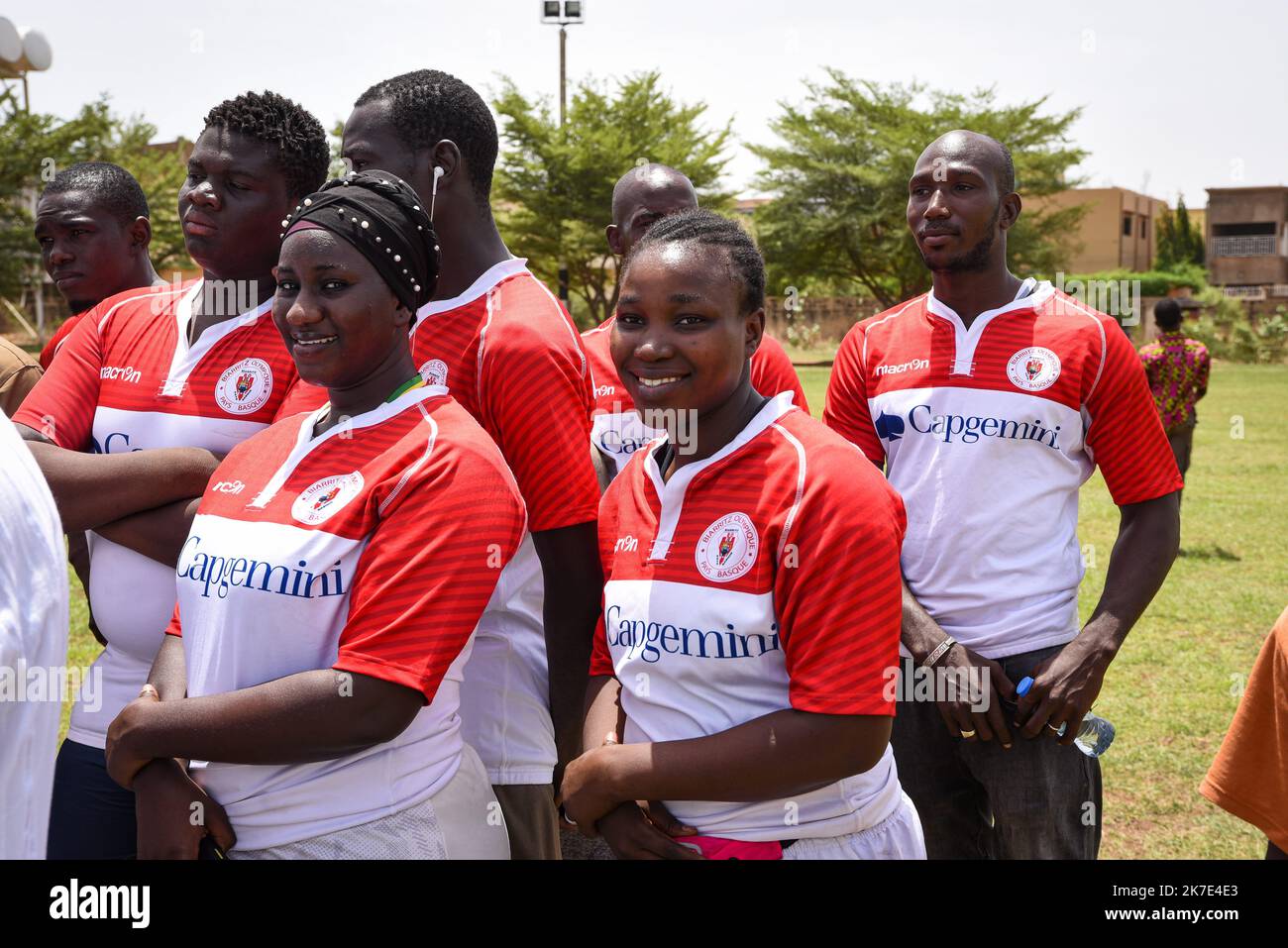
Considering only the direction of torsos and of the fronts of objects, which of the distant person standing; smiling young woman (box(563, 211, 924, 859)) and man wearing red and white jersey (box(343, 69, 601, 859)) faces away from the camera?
the distant person standing

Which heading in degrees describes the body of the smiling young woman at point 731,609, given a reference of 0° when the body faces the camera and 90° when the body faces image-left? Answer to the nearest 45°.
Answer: approximately 45°

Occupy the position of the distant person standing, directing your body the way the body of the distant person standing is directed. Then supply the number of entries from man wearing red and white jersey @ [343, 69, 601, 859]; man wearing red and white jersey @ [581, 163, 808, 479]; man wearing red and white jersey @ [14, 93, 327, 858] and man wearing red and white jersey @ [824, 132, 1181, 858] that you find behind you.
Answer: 4

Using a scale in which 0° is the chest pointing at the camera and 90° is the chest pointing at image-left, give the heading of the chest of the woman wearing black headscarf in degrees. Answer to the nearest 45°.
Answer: approximately 45°

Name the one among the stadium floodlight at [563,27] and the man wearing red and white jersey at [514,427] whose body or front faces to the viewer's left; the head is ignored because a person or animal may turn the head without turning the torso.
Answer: the man wearing red and white jersey

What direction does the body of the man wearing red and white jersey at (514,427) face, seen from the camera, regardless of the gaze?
to the viewer's left

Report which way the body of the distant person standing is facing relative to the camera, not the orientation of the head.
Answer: away from the camera

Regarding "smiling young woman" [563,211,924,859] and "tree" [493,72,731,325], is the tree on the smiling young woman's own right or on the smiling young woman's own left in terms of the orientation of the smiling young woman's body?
on the smiling young woman's own right

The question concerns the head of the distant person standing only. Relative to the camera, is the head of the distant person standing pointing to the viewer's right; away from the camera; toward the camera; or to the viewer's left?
away from the camera

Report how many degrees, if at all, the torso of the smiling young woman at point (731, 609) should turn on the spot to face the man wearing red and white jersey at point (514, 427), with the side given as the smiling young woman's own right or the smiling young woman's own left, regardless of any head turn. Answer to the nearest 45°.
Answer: approximately 90° to the smiling young woman's own right

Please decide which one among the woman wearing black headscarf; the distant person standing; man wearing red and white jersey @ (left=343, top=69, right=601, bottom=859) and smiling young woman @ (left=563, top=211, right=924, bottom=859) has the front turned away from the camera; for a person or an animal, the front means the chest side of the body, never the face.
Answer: the distant person standing
